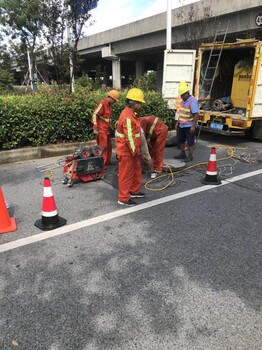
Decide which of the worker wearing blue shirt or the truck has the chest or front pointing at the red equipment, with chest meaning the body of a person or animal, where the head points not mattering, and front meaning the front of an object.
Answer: the worker wearing blue shirt

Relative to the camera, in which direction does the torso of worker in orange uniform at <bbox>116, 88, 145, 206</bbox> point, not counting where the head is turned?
to the viewer's right

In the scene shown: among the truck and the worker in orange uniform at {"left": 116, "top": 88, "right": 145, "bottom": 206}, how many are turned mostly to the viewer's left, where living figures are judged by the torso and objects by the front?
0

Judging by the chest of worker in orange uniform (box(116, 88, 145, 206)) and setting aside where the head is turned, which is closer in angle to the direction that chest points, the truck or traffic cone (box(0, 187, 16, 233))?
the truck

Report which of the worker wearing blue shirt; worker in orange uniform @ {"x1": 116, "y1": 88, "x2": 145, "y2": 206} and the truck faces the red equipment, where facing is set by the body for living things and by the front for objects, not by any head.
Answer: the worker wearing blue shirt

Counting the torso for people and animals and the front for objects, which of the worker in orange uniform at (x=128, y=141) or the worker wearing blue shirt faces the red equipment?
the worker wearing blue shirt

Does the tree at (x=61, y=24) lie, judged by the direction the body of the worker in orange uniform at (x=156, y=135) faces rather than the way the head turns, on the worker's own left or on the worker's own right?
on the worker's own right

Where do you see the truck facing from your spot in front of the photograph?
facing away from the viewer and to the right of the viewer

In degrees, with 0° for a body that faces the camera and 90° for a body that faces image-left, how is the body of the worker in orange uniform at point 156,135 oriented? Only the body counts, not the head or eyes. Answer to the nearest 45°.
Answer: approximately 90°
